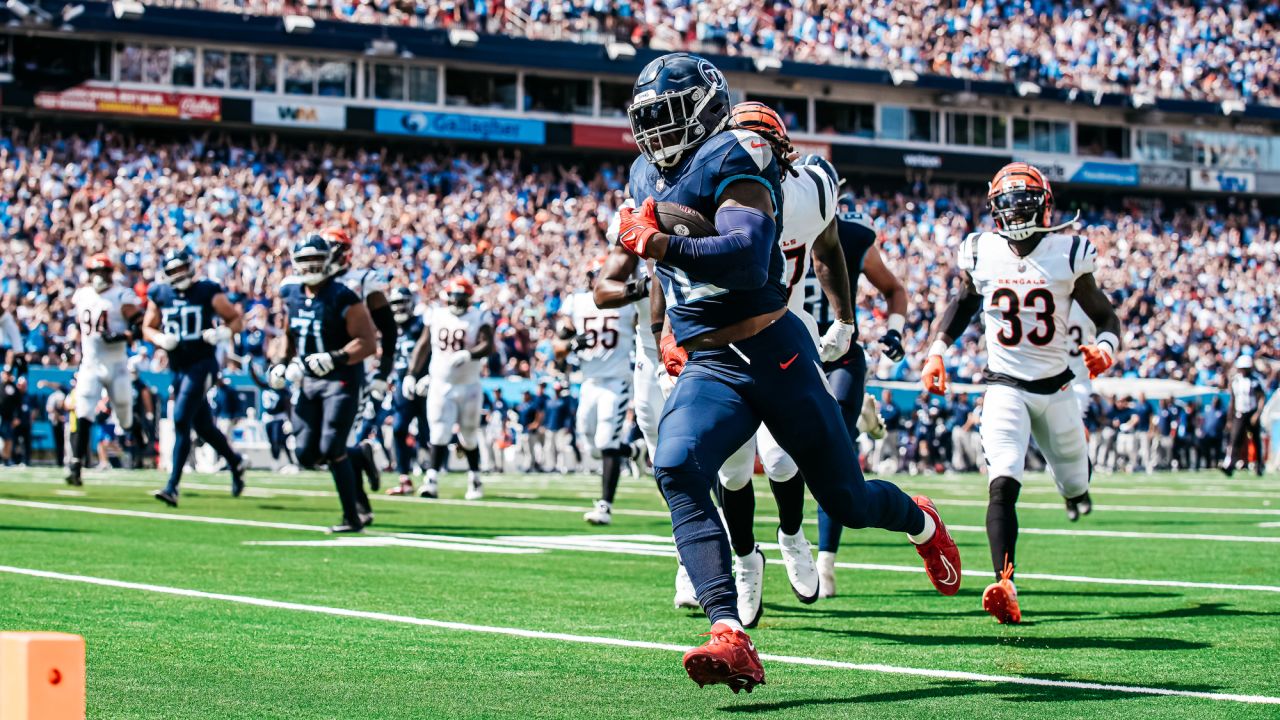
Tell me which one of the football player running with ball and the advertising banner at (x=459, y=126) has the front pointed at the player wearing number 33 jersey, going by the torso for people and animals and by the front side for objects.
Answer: the advertising banner

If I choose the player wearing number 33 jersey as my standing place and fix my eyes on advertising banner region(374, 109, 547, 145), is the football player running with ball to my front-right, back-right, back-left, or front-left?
back-left

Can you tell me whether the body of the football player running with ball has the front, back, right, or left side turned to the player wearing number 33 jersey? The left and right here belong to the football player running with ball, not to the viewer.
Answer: back

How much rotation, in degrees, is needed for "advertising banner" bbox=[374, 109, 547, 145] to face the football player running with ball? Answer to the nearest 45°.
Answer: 0° — it already faces them

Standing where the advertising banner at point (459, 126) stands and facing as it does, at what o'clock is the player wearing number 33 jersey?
The player wearing number 33 jersey is roughly at 12 o'clock from the advertising banner.

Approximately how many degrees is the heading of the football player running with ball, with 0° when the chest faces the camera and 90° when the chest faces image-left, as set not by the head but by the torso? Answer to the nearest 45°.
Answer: approximately 45°

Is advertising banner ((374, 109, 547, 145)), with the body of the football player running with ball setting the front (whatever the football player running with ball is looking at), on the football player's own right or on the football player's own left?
on the football player's own right

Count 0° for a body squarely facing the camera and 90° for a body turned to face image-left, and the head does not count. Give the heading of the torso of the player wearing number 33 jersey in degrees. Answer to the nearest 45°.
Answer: approximately 0°

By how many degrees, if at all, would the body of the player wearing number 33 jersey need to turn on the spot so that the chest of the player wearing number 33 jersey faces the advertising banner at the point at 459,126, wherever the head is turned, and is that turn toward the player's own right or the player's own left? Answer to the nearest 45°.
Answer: approximately 135° to the player's own right

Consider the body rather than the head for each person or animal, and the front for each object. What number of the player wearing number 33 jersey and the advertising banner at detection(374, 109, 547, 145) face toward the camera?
2
